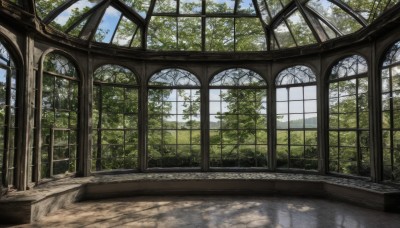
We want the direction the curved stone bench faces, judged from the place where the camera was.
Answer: facing the viewer

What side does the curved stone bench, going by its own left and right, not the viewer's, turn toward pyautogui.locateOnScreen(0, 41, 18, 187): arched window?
right

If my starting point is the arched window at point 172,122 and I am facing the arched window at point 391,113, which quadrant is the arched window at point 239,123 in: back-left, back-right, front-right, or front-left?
front-left

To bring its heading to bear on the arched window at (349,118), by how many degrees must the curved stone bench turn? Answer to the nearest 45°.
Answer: approximately 90° to its left

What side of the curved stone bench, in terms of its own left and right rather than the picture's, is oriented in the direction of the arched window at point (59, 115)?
right
